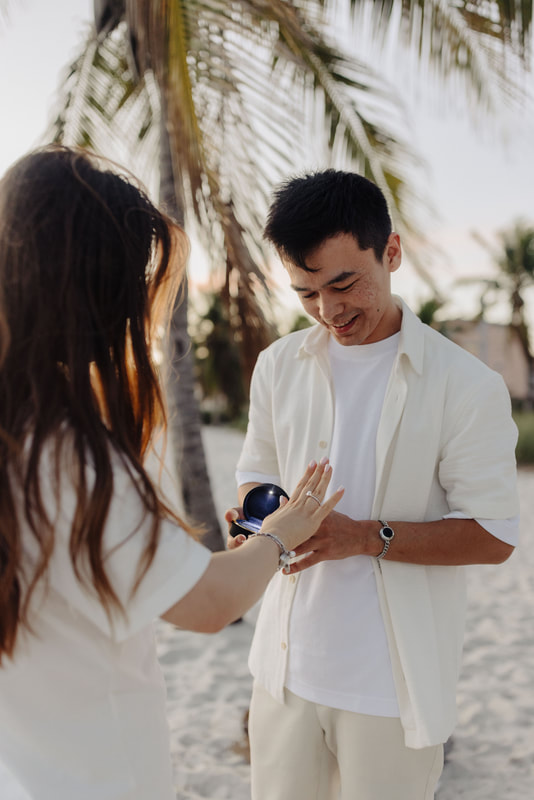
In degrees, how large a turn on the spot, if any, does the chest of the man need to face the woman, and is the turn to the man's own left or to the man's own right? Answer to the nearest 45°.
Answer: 0° — they already face them

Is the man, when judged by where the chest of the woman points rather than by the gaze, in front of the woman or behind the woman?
in front

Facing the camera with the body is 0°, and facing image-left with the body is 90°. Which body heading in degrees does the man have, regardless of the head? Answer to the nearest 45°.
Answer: approximately 45°

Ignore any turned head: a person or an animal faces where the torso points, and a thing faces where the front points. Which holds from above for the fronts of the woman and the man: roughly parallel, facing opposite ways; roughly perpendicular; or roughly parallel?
roughly parallel, facing opposite ways

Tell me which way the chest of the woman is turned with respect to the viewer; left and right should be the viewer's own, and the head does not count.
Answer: facing away from the viewer and to the right of the viewer

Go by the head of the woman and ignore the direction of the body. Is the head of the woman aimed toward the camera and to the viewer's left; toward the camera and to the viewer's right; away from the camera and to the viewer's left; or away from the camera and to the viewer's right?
away from the camera and to the viewer's right

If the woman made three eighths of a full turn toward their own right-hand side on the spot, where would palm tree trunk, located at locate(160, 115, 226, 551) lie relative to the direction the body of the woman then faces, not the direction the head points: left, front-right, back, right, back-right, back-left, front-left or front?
back

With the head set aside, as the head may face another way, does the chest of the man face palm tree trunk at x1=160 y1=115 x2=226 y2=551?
no

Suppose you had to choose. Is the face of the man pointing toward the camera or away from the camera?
toward the camera
